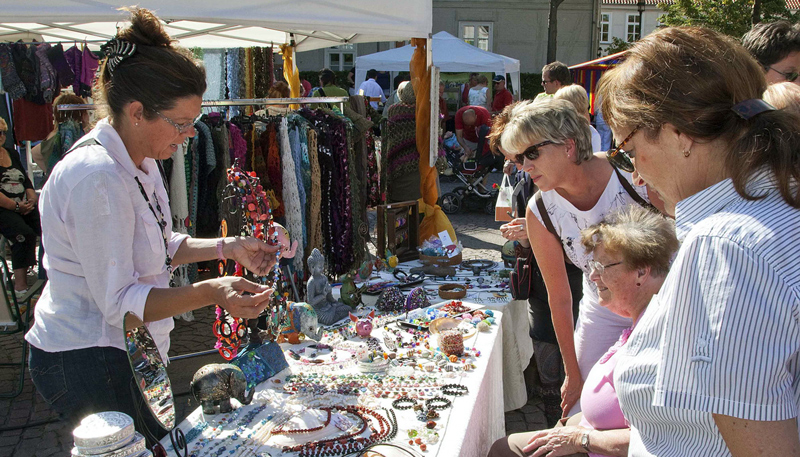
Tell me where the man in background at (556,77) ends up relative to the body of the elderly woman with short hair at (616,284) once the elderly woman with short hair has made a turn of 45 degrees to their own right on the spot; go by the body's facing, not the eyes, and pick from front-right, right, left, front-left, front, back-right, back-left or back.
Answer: front-right

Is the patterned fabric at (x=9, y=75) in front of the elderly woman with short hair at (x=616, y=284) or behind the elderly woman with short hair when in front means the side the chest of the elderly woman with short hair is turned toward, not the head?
in front

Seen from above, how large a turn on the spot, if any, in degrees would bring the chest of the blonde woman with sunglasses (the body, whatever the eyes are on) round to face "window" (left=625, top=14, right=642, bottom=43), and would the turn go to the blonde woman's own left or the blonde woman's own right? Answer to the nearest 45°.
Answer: approximately 135° to the blonde woman's own right

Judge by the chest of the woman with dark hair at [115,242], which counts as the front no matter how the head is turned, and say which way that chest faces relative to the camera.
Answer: to the viewer's right

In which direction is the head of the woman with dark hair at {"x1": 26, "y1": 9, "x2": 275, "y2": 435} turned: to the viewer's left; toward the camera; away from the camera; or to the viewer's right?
to the viewer's right

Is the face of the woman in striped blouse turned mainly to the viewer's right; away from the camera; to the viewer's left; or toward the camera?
to the viewer's left

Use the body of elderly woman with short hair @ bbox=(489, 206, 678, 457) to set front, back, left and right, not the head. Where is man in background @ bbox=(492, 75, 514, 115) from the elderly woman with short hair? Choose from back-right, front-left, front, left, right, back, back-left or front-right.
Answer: right

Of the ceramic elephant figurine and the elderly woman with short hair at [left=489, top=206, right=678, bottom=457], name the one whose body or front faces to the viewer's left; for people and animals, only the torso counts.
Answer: the elderly woman with short hair

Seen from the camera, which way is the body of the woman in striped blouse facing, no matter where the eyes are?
to the viewer's left

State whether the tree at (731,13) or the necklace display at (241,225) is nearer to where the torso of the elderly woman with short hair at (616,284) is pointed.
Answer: the necklace display
